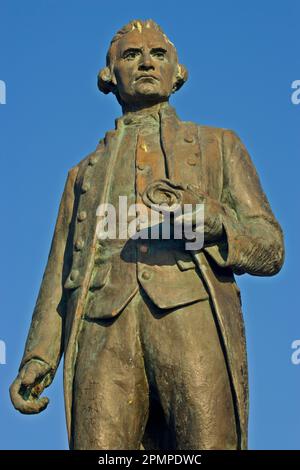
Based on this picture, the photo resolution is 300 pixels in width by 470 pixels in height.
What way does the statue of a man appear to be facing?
toward the camera
